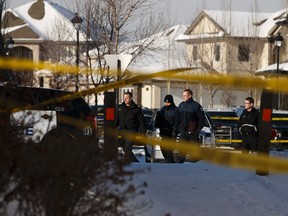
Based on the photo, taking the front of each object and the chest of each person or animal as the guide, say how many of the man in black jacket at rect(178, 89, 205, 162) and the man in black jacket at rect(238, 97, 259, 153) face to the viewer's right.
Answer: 0

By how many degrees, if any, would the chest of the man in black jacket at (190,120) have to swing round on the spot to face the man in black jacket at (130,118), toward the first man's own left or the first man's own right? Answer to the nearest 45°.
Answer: approximately 45° to the first man's own right

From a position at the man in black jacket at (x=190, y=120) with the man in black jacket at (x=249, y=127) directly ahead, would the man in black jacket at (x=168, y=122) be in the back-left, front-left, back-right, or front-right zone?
back-left

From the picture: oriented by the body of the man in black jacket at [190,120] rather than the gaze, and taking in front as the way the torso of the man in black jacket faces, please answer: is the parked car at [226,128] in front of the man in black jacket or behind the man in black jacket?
behind

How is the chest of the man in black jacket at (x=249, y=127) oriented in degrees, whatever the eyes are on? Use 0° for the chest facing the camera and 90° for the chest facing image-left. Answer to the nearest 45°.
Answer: approximately 45°

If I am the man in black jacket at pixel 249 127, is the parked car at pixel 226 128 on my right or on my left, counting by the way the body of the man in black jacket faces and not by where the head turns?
on my right

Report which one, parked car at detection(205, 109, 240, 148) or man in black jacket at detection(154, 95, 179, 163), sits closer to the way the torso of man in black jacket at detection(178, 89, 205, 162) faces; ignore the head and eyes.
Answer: the man in black jacket

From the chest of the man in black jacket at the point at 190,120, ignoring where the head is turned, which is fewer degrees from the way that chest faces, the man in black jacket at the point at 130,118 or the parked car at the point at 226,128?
the man in black jacket

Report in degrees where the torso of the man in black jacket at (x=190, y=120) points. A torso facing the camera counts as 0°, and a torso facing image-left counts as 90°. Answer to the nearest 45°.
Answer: approximately 45°

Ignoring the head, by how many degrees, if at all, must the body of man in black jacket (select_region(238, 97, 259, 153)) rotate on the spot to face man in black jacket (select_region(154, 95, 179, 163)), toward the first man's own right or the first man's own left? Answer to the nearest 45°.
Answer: approximately 45° to the first man's own right
